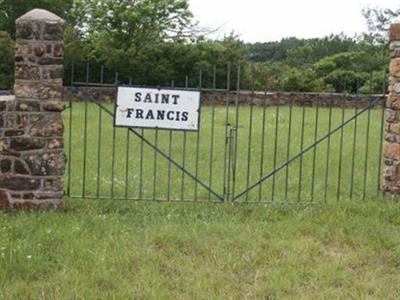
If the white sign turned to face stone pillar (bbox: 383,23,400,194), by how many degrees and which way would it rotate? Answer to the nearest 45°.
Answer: approximately 90° to its left

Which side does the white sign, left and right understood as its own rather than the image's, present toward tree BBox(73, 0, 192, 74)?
back

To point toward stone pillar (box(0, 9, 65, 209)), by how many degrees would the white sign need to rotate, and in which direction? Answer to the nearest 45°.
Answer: approximately 90° to its right

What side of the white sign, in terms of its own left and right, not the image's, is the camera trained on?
front
